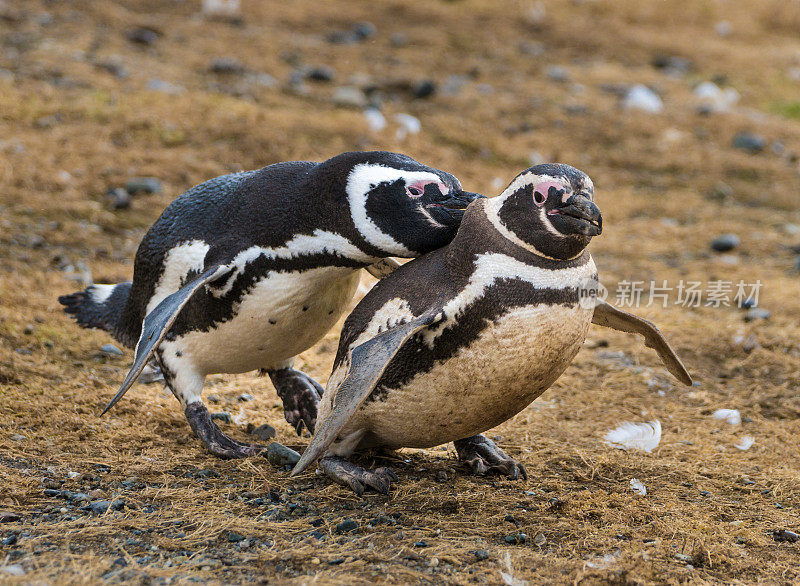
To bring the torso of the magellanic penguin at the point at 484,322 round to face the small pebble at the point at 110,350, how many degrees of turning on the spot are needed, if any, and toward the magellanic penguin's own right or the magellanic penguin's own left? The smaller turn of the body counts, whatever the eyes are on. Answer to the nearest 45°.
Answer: approximately 180°

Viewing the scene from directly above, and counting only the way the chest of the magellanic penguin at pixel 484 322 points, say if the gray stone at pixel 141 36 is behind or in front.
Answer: behind

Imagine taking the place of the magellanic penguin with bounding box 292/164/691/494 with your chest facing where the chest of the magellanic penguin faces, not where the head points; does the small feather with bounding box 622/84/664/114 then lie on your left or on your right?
on your left

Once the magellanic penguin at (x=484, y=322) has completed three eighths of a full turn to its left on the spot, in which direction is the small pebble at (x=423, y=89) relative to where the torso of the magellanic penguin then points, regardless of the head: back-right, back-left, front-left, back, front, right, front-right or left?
front

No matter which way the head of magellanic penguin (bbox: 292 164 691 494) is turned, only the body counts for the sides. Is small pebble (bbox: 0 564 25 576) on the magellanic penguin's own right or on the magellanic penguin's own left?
on the magellanic penguin's own right

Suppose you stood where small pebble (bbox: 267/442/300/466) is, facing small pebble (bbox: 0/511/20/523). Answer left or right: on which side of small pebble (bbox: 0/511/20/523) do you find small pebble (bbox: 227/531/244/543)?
left

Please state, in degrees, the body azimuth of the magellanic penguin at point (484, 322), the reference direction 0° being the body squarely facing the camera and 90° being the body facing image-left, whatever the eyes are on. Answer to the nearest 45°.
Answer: approximately 315°

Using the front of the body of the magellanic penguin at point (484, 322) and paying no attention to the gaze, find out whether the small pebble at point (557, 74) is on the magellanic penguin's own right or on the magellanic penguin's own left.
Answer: on the magellanic penguin's own left

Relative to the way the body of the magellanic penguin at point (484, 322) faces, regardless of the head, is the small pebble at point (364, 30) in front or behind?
behind

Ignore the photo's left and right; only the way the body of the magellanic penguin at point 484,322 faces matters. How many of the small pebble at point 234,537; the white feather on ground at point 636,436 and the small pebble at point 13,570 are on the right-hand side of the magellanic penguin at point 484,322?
2

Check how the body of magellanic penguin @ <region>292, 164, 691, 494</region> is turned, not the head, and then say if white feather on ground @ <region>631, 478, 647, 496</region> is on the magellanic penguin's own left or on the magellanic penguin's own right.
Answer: on the magellanic penguin's own left
